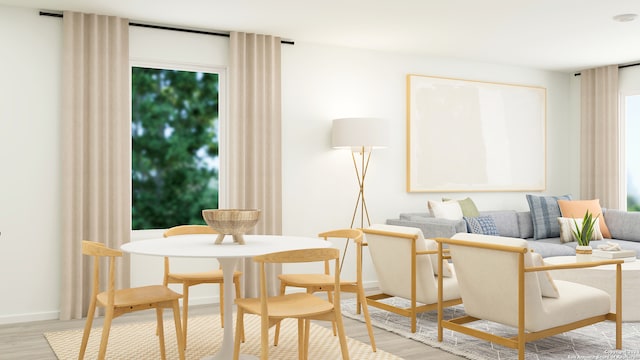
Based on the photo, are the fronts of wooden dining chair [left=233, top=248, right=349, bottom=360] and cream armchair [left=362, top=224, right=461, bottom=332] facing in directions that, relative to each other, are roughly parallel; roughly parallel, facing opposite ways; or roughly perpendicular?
roughly perpendicular

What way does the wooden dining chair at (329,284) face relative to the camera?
to the viewer's left

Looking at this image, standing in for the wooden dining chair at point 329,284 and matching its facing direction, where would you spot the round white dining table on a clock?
The round white dining table is roughly at 11 o'clock from the wooden dining chair.

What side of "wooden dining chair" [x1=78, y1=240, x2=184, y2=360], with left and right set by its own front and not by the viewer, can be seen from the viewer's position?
right

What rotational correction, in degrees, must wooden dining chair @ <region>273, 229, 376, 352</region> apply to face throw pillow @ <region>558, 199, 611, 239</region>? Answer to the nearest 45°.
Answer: approximately 135° to its right

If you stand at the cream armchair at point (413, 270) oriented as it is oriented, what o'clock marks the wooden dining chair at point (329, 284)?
The wooden dining chair is roughly at 6 o'clock from the cream armchair.

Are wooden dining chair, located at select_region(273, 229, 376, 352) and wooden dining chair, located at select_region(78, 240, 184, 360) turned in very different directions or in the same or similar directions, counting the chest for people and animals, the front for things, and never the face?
very different directions

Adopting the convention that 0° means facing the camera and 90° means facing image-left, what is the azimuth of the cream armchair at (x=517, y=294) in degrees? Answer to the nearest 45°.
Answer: approximately 225°

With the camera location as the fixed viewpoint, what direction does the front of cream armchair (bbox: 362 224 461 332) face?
facing away from the viewer and to the right of the viewer

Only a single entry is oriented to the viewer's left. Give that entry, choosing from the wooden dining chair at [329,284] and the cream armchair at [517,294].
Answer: the wooden dining chair

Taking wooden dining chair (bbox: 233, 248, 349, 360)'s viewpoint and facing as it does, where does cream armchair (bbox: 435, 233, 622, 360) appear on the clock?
The cream armchair is roughly at 4 o'clock from the wooden dining chair.
